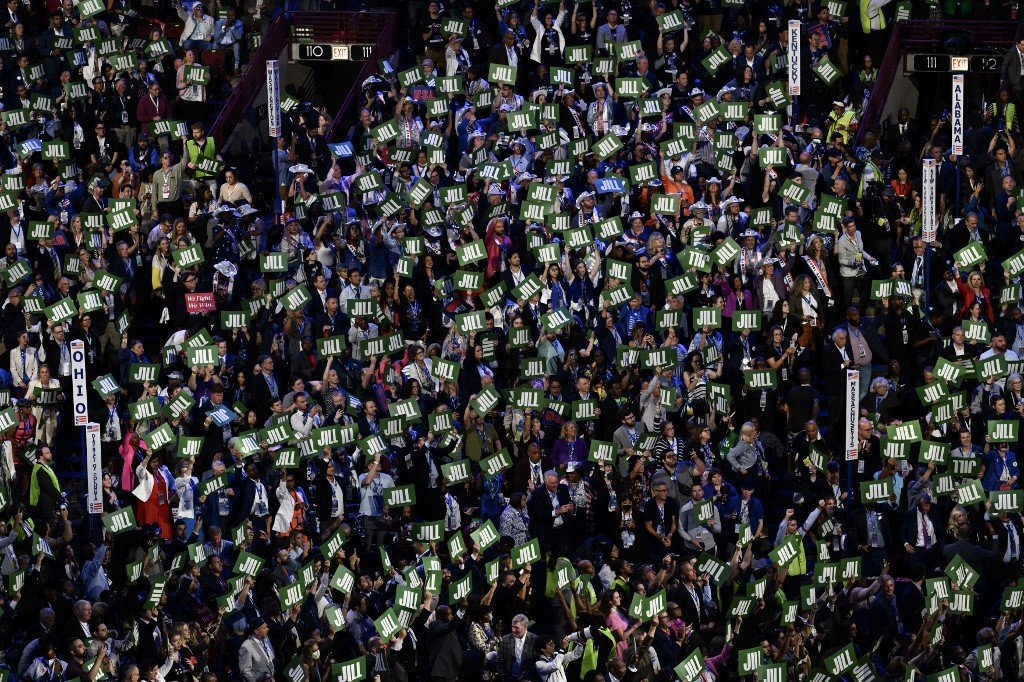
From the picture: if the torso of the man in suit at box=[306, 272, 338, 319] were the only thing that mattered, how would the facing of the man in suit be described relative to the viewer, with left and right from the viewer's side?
facing the viewer and to the right of the viewer

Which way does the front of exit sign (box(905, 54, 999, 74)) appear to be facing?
toward the camera

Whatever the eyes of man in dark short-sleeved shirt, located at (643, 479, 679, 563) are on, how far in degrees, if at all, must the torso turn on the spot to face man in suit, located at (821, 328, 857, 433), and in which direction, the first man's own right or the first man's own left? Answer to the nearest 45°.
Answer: approximately 90° to the first man's own left

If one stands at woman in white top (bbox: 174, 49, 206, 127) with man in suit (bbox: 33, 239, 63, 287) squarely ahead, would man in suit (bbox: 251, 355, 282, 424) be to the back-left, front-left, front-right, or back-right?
front-left

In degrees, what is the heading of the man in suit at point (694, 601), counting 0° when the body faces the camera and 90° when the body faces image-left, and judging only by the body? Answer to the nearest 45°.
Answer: approximately 315°

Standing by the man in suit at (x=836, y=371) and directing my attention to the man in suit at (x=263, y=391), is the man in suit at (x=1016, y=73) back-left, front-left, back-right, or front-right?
back-right

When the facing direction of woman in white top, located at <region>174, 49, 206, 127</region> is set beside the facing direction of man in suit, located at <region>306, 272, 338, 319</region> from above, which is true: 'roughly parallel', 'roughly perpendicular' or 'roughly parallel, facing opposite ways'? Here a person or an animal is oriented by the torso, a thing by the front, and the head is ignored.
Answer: roughly parallel

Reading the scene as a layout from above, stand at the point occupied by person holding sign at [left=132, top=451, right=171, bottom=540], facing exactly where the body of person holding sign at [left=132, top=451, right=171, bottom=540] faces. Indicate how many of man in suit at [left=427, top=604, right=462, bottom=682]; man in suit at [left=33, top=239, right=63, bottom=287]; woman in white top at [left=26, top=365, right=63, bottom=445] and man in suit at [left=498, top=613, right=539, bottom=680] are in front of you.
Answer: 2

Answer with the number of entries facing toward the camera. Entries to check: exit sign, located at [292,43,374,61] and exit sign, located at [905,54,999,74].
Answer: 2

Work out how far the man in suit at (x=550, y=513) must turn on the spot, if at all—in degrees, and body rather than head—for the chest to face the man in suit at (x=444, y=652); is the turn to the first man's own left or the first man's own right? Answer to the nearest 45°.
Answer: approximately 90° to the first man's own right

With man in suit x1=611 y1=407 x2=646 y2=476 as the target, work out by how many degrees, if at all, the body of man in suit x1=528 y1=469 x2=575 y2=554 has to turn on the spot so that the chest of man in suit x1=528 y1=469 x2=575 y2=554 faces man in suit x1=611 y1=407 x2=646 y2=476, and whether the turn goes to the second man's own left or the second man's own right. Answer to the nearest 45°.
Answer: approximately 90° to the second man's own left

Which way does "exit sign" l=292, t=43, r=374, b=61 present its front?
toward the camera

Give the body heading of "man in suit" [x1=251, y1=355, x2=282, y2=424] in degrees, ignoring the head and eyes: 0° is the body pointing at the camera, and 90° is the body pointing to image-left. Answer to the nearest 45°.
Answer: approximately 315°

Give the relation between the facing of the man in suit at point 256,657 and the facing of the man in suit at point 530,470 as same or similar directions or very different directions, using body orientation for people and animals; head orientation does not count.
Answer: same or similar directions
